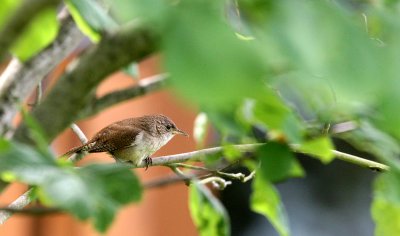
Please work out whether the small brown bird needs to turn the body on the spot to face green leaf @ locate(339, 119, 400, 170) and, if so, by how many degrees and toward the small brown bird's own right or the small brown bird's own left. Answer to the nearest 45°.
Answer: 0° — it already faces it

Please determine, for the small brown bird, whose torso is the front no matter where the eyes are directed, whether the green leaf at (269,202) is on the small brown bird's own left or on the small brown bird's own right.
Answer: on the small brown bird's own right

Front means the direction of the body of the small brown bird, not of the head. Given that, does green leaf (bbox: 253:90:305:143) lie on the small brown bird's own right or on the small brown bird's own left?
on the small brown bird's own right

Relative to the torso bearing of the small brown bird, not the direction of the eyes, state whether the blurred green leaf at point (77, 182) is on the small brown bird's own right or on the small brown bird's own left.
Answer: on the small brown bird's own right

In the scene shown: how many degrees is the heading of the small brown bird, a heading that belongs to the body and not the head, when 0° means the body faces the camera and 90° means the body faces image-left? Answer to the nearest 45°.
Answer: approximately 270°
